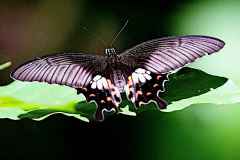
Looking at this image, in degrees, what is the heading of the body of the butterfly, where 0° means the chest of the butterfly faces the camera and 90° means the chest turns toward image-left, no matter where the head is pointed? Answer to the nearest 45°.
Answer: approximately 180°
